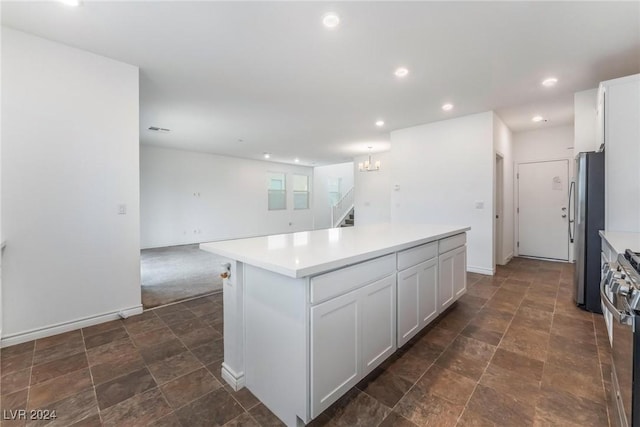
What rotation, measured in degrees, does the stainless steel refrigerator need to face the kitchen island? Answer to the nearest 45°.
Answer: approximately 90° to its left

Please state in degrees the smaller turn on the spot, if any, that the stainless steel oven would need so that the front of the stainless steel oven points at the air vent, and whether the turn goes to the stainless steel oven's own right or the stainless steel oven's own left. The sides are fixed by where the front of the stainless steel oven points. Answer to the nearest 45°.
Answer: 0° — it already faces it

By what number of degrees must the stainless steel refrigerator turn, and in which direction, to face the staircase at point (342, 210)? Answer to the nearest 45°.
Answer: approximately 45° to its right

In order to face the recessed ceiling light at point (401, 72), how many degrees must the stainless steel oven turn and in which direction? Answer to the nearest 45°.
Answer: approximately 45° to its right

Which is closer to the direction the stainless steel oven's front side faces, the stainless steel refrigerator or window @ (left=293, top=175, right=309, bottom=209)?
the window

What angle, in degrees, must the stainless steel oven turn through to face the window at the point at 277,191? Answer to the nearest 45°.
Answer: approximately 45° to its right

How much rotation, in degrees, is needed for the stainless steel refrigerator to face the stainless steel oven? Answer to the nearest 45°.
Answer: approximately 90° to its left

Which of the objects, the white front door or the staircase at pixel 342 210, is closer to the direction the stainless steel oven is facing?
the staircase

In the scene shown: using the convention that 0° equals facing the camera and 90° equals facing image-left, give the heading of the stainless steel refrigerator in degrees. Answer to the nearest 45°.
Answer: approximately 90°

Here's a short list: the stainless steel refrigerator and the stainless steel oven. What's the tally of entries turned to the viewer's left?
2

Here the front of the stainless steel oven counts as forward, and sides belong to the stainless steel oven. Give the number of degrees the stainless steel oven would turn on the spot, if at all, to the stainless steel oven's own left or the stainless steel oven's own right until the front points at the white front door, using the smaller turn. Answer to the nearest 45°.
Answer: approximately 90° to the stainless steel oven's own right

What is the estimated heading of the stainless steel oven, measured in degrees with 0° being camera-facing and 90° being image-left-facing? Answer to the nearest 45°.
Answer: approximately 90°
